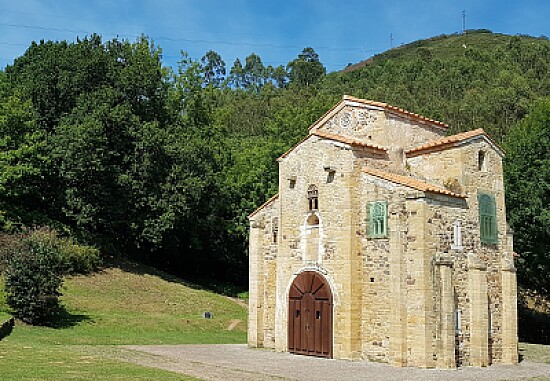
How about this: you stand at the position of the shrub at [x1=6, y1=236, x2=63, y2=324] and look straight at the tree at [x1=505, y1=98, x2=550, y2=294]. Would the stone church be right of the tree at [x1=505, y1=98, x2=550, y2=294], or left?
right

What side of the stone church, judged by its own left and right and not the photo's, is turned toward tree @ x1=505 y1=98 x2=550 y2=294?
back

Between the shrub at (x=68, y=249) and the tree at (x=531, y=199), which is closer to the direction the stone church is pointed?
the shrub

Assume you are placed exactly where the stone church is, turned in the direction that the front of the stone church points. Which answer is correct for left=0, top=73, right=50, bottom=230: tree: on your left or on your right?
on your right

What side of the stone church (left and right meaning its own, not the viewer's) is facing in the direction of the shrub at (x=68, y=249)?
right

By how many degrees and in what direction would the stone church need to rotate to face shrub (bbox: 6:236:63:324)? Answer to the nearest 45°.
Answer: approximately 45° to its right

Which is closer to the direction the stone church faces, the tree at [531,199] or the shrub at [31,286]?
the shrub

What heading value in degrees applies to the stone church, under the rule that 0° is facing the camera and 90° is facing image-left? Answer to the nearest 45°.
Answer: approximately 45°
